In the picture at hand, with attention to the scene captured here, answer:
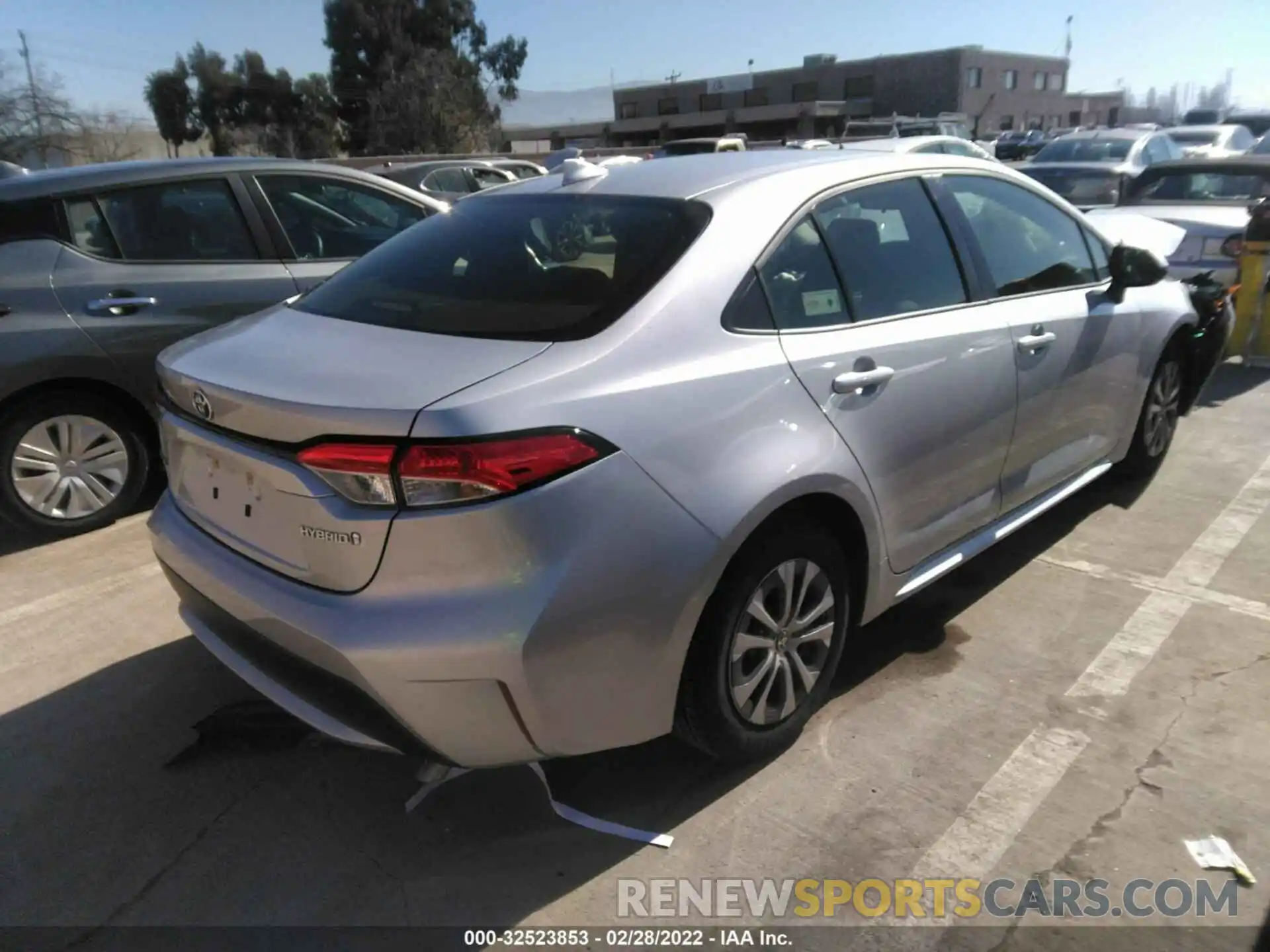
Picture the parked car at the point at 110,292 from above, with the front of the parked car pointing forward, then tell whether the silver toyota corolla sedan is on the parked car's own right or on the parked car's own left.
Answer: on the parked car's own right

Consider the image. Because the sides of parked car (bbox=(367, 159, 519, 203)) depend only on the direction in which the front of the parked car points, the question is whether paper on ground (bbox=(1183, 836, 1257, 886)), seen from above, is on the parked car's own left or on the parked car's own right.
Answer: on the parked car's own right

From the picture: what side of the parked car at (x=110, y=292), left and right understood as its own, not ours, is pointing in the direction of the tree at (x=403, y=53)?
left

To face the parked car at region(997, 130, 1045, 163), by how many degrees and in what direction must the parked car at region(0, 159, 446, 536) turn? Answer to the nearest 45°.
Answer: approximately 45° to its left

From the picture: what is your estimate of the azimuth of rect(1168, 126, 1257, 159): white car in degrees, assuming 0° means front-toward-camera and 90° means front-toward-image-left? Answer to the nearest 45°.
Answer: approximately 45°

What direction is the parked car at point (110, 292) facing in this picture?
to the viewer's right

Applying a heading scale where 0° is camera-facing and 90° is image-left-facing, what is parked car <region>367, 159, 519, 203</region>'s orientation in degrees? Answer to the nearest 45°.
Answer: approximately 270°

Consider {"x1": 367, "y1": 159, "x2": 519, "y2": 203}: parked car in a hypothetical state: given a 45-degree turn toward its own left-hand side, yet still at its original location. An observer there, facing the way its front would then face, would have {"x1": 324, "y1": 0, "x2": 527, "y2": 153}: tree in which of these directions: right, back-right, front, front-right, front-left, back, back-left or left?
front-left

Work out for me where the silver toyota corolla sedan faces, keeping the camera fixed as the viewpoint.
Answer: facing away from the viewer and to the right of the viewer

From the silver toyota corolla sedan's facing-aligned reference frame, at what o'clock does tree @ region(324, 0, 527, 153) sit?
The tree is roughly at 10 o'clock from the silver toyota corolla sedan.

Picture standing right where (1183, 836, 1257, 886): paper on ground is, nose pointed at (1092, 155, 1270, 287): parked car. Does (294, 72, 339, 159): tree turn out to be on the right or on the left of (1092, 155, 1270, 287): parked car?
left
